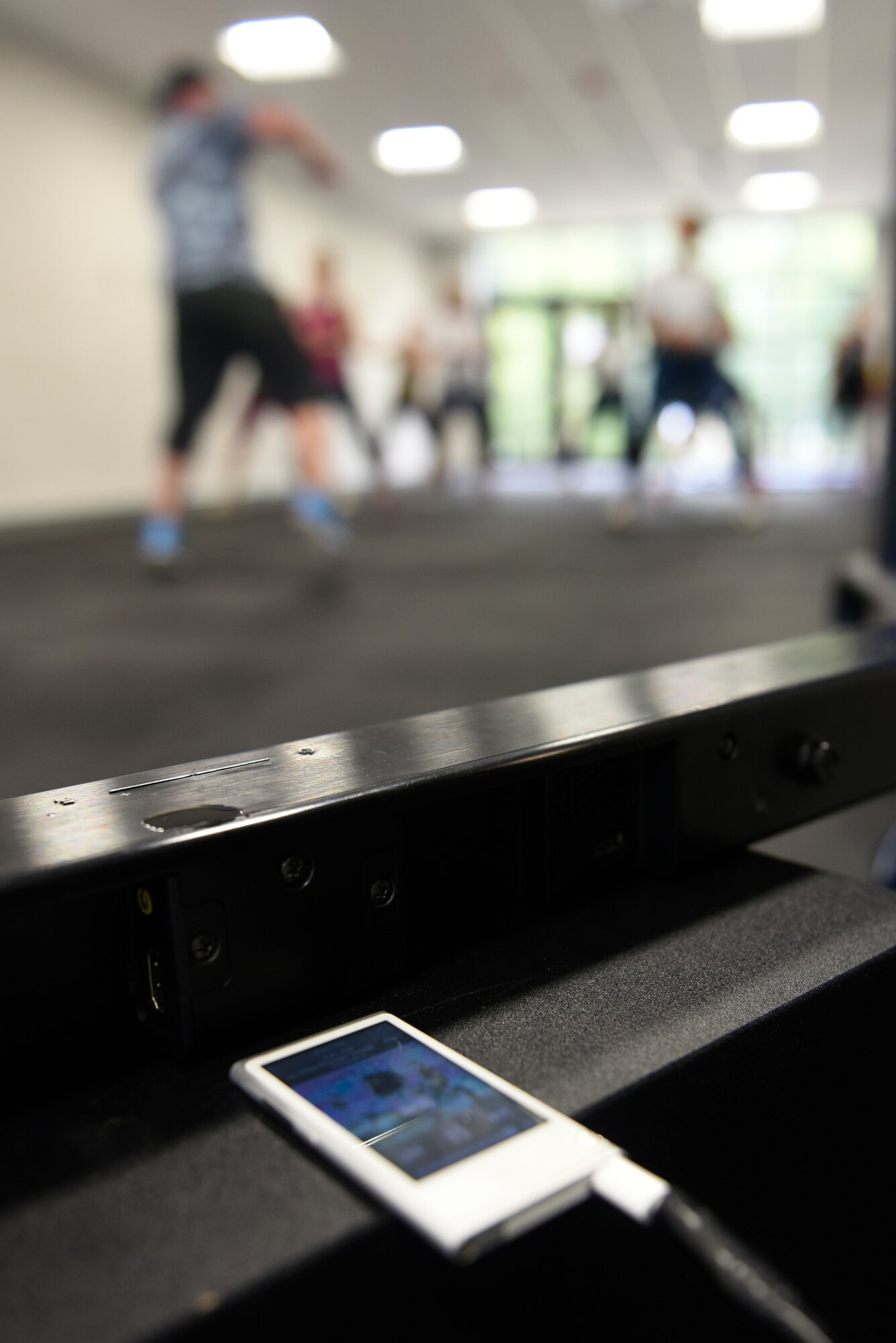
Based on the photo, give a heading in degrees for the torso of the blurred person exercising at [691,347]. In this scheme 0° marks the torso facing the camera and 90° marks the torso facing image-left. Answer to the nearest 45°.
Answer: approximately 0°

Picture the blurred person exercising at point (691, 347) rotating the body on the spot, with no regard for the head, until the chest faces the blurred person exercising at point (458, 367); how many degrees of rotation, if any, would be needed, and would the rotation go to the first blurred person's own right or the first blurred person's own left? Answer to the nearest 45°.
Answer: approximately 135° to the first blurred person's own right
